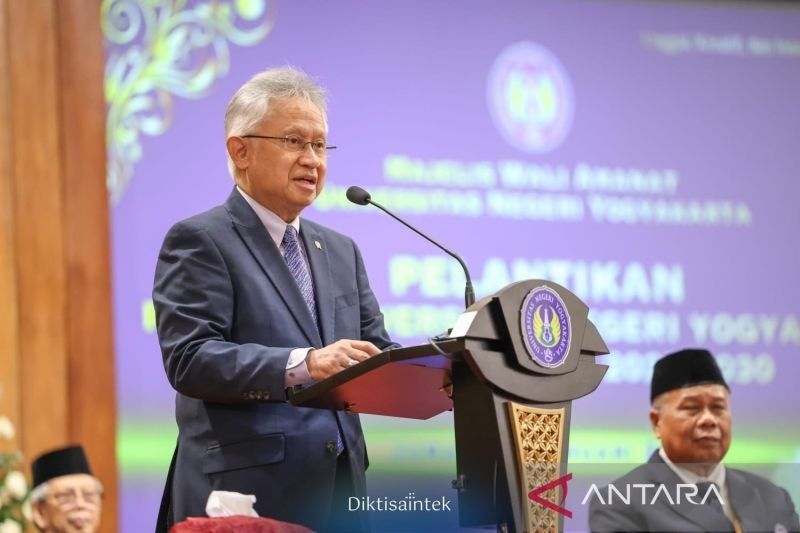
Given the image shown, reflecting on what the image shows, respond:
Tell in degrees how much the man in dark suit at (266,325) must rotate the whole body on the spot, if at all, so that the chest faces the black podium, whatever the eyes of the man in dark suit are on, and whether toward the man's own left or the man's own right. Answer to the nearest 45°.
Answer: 0° — they already face it

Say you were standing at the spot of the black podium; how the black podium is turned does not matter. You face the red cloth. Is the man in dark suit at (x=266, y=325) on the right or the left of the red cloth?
right

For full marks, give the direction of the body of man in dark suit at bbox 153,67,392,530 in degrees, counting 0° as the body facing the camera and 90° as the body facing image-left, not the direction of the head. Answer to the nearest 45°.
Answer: approximately 315°

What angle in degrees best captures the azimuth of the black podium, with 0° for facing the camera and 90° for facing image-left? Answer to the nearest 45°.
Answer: approximately 315°

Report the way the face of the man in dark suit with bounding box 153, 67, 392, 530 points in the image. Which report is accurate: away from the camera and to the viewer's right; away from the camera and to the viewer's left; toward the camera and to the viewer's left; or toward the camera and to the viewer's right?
toward the camera and to the viewer's right
